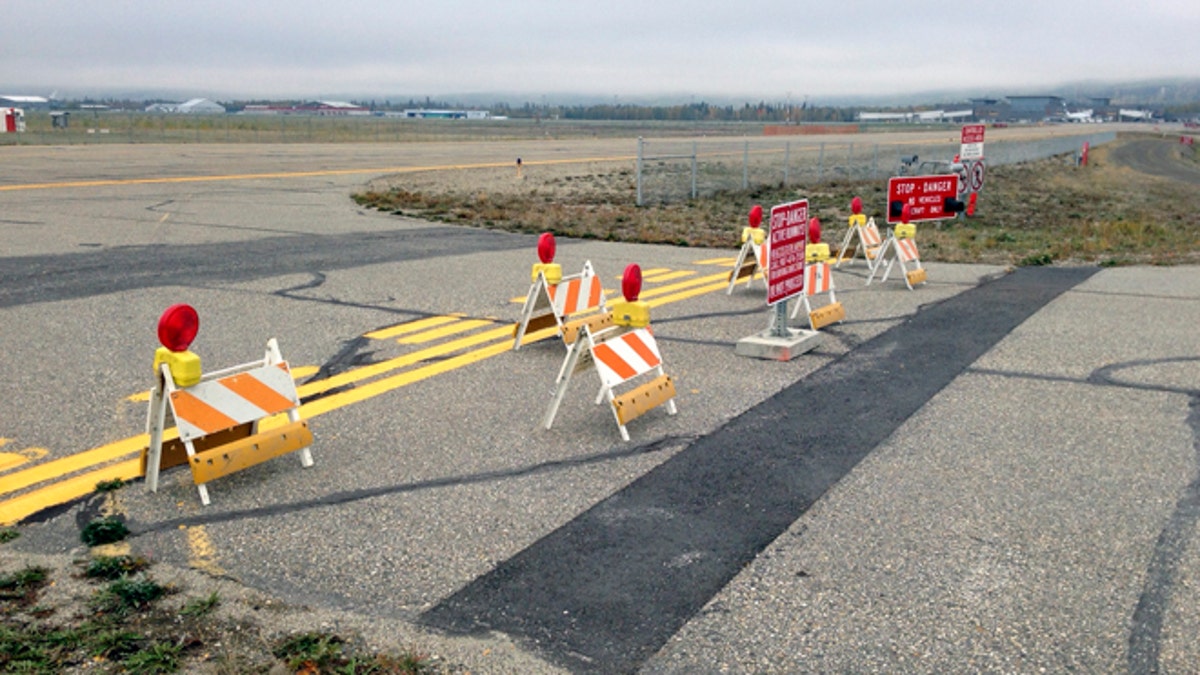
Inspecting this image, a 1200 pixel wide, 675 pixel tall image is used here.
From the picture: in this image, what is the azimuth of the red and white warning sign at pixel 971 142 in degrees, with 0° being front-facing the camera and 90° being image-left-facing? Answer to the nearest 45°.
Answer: approximately 0°

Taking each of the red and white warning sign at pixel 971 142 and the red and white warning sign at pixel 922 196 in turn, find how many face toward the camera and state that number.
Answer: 2

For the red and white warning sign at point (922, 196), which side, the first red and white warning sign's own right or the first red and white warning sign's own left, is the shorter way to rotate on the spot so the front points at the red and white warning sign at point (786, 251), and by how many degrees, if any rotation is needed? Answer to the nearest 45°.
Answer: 0° — it already faces it

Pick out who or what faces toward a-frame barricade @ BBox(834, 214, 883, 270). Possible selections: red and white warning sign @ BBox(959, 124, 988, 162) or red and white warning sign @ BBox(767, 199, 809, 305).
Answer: red and white warning sign @ BBox(959, 124, 988, 162)

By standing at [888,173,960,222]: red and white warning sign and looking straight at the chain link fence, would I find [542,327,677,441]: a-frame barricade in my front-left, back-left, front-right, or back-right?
back-left

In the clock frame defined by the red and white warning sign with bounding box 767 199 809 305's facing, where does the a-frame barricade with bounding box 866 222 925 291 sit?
The a-frame barricade is roughly at 8 o'clock from the red and white warning sign.

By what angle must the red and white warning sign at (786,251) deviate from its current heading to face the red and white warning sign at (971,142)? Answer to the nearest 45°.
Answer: approximately 135° to its left

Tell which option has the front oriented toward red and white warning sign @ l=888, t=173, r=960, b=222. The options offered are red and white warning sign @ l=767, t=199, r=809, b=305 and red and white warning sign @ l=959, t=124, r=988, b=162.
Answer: red and white warning sign @ l=959, t=124, r=988, b=162

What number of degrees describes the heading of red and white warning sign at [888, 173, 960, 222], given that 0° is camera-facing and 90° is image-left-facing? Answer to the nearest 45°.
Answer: approximately 0°
